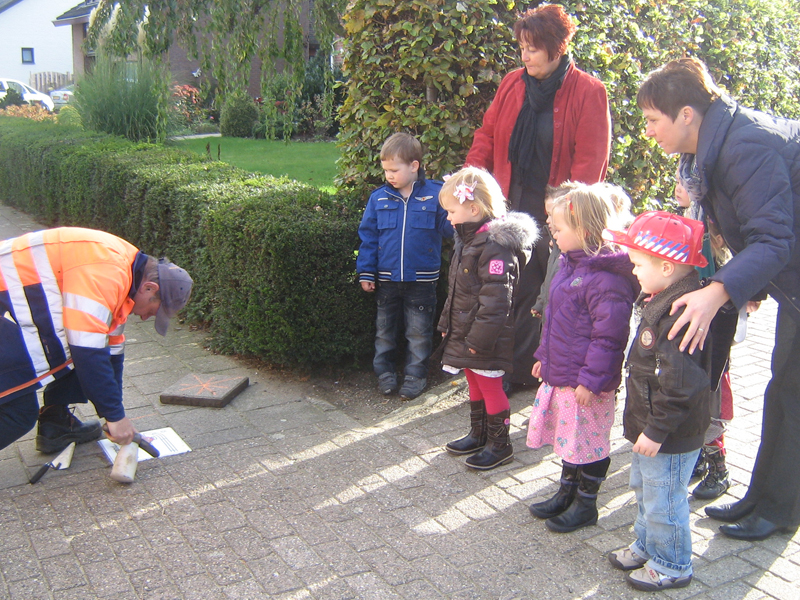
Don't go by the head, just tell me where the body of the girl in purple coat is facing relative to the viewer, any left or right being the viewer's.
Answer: facing the viewer and to the left of the viewer

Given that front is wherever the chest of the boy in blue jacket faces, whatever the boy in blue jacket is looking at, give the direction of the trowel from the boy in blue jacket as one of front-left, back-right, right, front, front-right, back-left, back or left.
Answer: front-right

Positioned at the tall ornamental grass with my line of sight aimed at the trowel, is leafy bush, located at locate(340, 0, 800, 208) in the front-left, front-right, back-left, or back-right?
front-left

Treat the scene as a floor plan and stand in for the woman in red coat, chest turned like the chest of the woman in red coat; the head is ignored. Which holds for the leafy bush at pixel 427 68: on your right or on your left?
on your right

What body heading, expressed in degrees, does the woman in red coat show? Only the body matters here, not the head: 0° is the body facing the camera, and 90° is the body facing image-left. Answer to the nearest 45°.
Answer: approximately 45°

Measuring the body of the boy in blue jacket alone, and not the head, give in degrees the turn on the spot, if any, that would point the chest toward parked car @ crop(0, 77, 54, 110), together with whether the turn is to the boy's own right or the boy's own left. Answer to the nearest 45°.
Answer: approximately 135° to the boy's own right

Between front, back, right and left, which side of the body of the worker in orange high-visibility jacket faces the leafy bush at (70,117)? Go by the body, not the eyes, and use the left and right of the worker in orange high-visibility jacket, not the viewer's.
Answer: left

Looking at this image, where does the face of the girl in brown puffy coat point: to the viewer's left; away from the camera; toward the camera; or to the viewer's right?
to the viewer's left

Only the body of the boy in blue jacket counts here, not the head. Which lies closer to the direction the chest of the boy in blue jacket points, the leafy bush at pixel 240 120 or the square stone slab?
the square stone slab

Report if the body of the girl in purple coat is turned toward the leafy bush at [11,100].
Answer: no

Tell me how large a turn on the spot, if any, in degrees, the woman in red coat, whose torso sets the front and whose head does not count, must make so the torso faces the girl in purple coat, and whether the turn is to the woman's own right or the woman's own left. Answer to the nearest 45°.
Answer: approximately 45° to the woman's own left

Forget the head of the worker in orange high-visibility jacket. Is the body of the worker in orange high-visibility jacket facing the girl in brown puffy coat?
yes

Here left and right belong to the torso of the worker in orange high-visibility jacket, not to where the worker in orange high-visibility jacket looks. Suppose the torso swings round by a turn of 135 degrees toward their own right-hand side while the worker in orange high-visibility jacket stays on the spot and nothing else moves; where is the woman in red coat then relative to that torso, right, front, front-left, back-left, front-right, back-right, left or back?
back-left

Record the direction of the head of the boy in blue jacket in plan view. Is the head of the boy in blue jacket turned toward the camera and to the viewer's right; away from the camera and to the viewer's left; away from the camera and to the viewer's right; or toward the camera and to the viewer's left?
toward the camera and to the viewer's left

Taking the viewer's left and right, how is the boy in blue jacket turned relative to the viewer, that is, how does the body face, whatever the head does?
facing the viewer

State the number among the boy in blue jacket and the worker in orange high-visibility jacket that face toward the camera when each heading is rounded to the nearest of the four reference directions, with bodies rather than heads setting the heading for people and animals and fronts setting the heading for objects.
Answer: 1

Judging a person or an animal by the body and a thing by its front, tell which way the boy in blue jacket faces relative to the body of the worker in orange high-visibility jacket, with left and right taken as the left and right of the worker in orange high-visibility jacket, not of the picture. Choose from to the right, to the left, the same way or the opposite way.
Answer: to the right

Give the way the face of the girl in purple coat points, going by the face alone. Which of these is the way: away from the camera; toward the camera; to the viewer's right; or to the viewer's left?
to the viewer's left

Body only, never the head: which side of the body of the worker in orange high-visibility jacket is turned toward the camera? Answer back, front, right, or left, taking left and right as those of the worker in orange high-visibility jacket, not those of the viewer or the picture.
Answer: right
